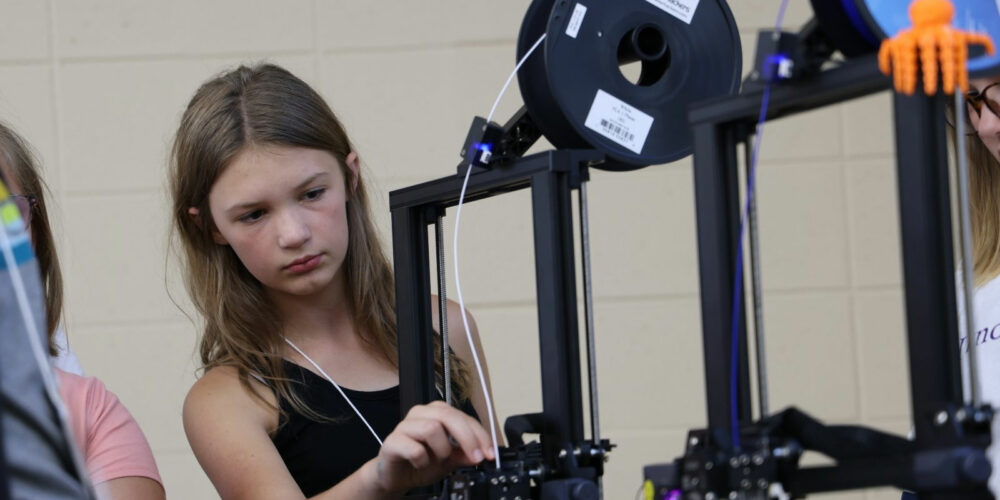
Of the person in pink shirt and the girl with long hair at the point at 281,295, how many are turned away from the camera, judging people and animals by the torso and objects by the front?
0

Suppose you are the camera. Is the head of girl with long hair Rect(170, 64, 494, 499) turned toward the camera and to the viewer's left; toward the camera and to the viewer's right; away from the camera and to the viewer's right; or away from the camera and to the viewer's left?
toward the camera and to the viewer's right
